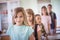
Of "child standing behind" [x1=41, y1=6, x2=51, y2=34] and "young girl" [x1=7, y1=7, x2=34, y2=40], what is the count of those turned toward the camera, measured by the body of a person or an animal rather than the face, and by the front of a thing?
2

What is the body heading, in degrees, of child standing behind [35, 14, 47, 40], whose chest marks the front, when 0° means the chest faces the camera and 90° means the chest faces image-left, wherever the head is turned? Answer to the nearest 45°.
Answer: approximately 315°
